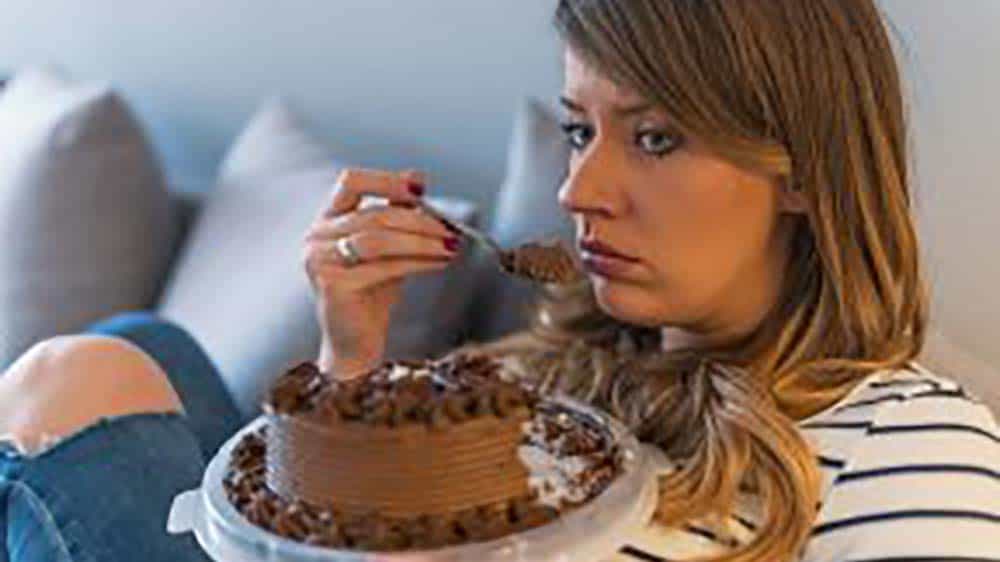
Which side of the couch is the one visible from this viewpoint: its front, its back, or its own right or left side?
front

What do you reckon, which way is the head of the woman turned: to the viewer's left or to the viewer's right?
to the viewer's left

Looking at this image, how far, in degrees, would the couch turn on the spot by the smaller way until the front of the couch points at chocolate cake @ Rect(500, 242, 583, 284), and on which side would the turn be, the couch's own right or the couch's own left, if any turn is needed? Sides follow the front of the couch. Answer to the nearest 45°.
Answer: approximately 45° to the couch's own left

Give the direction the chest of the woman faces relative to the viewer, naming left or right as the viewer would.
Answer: facing the viewer and to the left of the viewer
